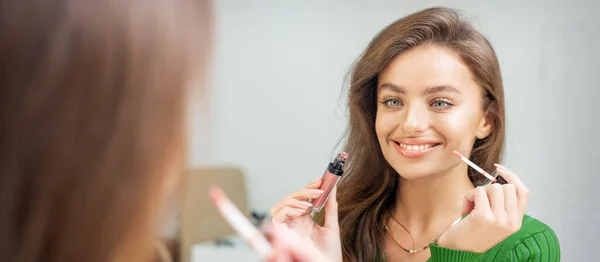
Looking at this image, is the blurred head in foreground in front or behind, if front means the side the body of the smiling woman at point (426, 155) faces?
in front

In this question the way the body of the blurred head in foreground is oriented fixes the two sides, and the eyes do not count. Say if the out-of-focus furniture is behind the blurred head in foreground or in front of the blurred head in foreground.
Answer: in front

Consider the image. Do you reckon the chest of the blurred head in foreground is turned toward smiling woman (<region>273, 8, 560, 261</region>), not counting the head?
yes

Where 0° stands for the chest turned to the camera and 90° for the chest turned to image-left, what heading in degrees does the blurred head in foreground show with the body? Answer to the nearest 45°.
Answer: approximately 225°

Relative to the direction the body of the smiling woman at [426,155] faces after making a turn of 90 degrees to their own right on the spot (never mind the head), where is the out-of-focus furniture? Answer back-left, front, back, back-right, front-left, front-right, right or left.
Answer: front
